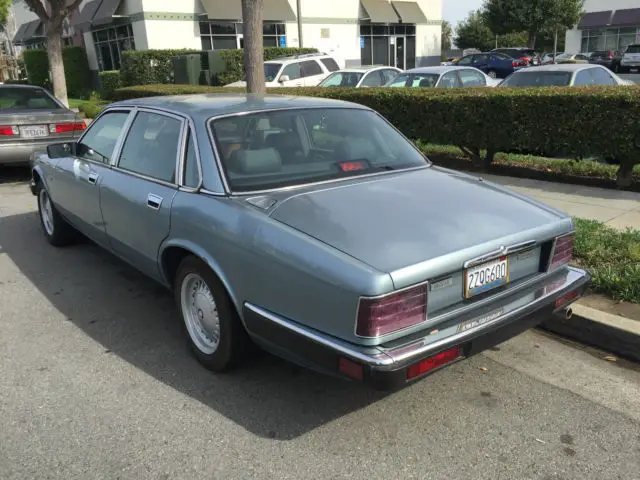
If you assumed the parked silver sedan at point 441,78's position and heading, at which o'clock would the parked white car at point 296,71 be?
The parked white car is roughly at 3 o'clock from the parked silver sedan.

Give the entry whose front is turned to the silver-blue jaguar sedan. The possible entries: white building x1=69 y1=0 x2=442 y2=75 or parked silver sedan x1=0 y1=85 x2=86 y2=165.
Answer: the white building

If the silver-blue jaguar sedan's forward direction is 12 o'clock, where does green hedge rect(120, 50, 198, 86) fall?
The green hedge is roughly at 1 o'clock from the silver-blue jaguar sedan.

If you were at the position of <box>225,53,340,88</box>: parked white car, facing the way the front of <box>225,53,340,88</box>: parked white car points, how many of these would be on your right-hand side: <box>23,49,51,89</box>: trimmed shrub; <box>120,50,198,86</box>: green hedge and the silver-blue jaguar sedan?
2

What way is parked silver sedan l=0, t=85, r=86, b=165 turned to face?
away from the camera

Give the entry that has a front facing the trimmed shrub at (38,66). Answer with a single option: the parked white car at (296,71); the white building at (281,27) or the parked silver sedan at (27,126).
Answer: the parked silver sedan

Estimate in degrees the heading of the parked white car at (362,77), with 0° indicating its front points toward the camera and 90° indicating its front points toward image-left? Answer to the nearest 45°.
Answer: approximately 45°

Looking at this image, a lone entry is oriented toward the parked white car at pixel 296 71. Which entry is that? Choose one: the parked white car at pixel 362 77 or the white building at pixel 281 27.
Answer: the white building
